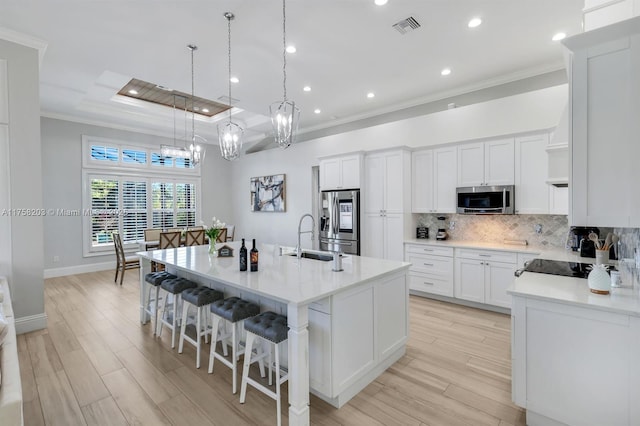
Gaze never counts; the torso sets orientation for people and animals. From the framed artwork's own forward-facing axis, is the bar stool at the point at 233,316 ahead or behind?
ahead

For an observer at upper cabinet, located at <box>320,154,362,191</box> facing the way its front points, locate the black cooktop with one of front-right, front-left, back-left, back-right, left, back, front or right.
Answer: left

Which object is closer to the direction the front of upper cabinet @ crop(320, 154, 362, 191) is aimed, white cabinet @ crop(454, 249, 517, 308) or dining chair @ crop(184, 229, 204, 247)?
the dining chair

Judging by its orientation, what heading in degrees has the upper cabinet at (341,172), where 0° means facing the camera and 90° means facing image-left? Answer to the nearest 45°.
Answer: approximately 45°

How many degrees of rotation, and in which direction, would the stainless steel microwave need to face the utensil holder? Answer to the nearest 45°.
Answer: approximately 45° to its left

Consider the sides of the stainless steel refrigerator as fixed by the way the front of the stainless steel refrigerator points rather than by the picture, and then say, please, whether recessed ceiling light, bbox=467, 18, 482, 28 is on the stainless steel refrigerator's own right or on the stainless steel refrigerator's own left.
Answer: on the stainless steel refrigerator's own left

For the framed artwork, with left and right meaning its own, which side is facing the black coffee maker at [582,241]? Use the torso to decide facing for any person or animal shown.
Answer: left

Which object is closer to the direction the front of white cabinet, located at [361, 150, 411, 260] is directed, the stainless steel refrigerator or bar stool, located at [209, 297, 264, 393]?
the bar stool

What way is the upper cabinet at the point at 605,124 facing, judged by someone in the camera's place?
facing to the left of the viewer

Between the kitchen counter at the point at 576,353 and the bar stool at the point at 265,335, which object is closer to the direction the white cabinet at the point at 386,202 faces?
the bar stool
